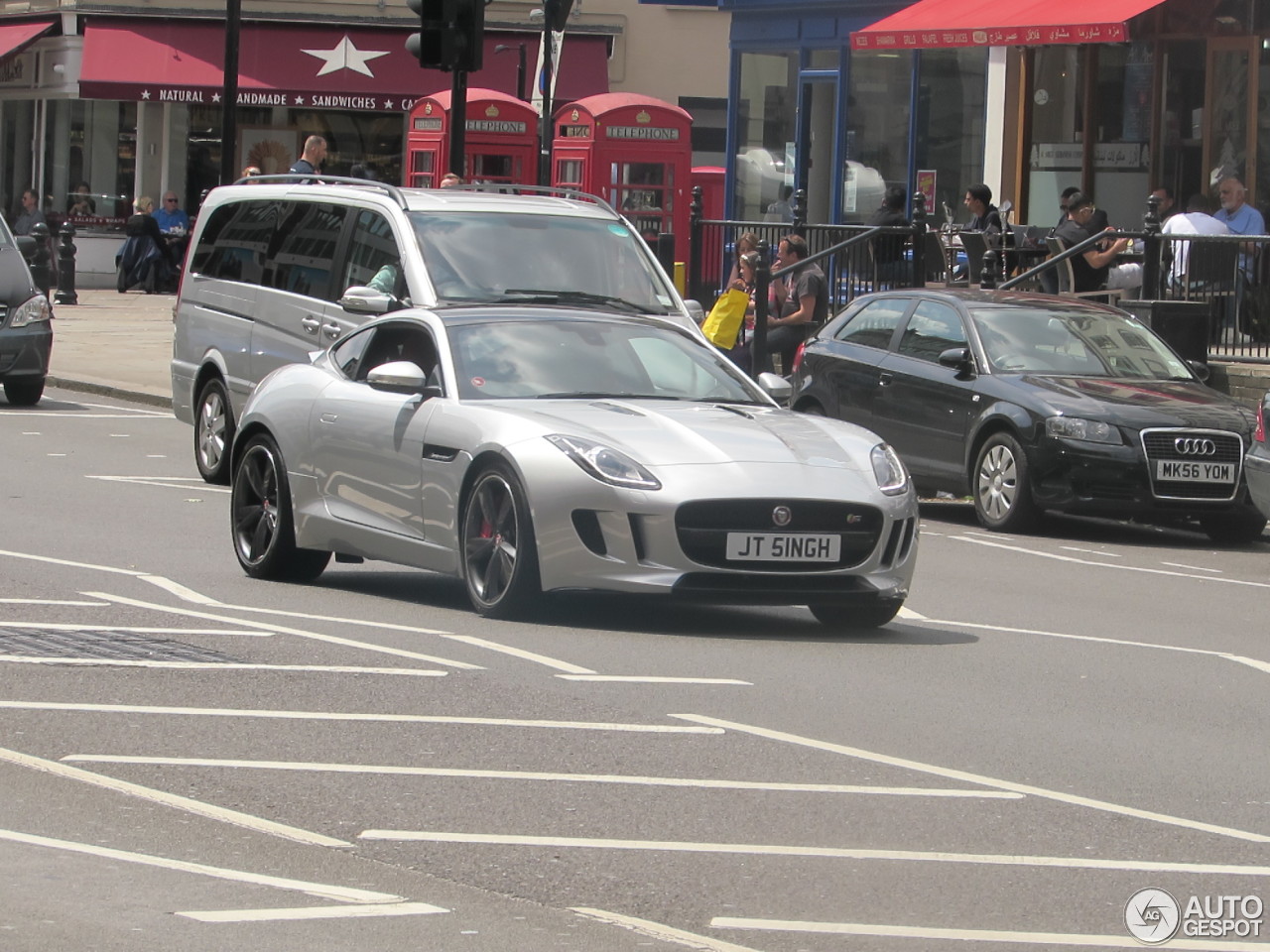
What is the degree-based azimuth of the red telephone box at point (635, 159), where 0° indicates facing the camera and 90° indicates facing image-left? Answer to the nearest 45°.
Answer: approximately 0°

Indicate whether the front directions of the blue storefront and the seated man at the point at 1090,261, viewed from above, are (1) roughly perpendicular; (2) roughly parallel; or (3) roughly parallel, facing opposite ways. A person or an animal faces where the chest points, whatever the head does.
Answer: roughly perpendicular

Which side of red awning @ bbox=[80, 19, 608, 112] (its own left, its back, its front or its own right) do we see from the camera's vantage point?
front

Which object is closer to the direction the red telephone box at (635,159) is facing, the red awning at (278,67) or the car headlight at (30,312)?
the car headlight

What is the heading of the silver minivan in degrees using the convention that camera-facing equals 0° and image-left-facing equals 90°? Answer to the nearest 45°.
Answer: approximately 315°

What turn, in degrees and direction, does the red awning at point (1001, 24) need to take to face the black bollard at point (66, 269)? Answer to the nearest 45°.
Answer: approximately 135° to its right

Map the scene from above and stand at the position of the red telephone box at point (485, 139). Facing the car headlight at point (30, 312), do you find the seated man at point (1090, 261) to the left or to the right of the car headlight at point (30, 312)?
left

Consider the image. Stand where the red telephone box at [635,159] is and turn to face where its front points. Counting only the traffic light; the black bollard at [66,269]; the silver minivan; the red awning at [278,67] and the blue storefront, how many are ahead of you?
2

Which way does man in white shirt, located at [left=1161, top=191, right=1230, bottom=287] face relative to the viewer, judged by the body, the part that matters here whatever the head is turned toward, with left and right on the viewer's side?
facing away from the viewer

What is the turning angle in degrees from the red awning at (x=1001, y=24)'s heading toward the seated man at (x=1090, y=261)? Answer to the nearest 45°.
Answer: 0° — it already faces them

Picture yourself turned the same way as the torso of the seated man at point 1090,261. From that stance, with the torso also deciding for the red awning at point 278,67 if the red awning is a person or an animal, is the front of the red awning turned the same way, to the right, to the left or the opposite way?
to the right

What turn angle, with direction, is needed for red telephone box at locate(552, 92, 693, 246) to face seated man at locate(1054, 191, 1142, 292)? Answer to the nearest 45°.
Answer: approximately 45° to its left

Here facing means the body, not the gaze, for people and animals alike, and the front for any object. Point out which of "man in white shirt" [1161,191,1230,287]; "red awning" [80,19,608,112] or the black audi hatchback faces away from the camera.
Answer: the man in white shirt

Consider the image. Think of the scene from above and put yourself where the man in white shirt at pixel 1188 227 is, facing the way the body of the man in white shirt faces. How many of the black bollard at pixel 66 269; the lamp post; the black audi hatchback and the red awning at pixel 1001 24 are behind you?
1

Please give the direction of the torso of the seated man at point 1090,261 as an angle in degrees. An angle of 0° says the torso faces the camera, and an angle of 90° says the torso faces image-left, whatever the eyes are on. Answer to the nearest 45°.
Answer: approximately 270°

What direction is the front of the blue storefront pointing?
toward the camera
